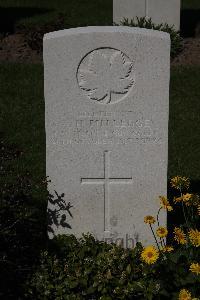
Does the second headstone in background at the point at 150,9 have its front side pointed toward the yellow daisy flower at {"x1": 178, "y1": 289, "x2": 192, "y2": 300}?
yes

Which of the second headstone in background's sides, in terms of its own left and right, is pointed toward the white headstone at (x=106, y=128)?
front

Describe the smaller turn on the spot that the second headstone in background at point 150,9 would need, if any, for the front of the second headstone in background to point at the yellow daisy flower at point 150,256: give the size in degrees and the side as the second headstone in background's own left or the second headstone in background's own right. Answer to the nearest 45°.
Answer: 0° — it already faces it

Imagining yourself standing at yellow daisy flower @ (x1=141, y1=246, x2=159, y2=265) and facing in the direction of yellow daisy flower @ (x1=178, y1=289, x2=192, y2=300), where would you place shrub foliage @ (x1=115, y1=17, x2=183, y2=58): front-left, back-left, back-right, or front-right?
back-left

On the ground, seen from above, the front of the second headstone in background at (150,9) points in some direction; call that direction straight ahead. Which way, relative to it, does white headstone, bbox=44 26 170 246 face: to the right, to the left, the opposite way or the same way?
the same way

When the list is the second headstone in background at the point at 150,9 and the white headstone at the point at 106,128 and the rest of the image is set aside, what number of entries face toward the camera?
2

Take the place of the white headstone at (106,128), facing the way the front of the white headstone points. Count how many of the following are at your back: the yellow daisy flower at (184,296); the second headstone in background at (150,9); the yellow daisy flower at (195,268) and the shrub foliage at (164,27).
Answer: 2

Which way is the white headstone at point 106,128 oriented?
toward the camera

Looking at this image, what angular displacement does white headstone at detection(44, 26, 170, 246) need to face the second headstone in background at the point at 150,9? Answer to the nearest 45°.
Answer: approximately 180°

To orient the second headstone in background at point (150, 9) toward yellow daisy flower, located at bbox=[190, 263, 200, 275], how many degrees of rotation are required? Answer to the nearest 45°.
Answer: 0° — it already faces it

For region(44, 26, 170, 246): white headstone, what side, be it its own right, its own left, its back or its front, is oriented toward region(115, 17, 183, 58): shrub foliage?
back

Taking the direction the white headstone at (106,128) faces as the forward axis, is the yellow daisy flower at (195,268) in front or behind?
in front
